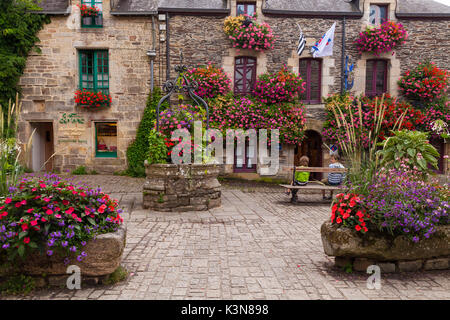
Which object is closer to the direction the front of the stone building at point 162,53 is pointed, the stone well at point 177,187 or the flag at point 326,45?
the stone well

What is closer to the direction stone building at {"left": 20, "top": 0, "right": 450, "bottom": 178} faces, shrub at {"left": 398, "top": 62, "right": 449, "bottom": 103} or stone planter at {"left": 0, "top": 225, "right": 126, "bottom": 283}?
the stone planter

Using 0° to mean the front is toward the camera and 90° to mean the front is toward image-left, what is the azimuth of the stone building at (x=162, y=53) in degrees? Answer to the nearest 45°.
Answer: approximately 0°

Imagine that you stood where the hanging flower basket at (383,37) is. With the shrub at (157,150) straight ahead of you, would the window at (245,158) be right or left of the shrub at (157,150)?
right

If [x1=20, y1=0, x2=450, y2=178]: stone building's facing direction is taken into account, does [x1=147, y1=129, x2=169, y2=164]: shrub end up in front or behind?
in front

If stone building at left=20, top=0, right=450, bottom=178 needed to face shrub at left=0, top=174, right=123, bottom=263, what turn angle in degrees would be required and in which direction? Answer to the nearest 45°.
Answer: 0° — it already faces it

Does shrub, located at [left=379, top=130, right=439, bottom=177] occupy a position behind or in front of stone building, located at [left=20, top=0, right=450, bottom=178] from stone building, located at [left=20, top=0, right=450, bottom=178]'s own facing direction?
in front

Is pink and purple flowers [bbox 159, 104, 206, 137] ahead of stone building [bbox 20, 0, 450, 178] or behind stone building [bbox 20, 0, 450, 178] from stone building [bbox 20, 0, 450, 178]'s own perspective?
ahead

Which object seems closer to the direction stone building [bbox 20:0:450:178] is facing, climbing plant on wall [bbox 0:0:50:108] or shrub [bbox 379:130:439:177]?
the shrub

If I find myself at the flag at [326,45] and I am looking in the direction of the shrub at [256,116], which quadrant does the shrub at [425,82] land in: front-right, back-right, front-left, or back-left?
back-right
